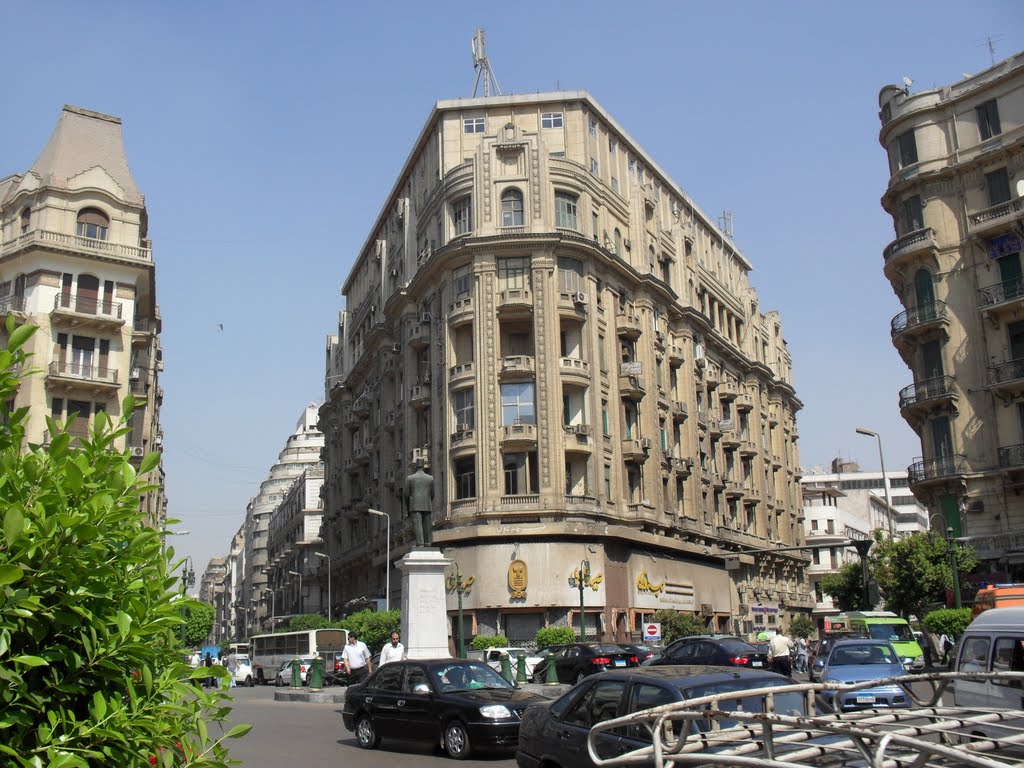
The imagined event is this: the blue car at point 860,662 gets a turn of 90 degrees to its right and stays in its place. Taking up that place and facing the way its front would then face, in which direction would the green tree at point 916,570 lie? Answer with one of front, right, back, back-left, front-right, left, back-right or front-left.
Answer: right

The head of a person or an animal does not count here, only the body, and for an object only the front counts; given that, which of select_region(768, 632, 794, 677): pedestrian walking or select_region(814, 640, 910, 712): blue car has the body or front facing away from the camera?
the pedestrian walking

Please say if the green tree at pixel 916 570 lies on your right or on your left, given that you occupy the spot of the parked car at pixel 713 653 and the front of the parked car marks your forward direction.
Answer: on your right

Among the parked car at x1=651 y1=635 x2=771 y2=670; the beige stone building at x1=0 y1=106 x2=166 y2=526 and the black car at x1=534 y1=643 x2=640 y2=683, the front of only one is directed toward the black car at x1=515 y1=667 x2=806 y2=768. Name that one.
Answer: the beige stone building

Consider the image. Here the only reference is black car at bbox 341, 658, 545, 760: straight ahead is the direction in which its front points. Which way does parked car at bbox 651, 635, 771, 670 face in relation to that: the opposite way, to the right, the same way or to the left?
the opposite way

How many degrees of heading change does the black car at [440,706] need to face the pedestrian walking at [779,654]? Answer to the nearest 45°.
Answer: approximately 90° to its left

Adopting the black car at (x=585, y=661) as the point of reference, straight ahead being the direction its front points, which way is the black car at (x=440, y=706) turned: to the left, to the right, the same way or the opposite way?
the opposite way

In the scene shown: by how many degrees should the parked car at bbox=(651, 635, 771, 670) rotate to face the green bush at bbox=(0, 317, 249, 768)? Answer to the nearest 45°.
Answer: approximately 135° to its left

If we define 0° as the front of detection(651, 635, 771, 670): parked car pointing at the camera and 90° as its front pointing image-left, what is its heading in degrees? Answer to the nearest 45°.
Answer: approximately 135°

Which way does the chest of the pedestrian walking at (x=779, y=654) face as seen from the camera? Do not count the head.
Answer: away from the camera

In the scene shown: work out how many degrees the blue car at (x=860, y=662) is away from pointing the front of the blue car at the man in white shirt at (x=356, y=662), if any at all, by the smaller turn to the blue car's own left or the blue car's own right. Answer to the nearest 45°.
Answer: approximately 90° to the blue car's own right

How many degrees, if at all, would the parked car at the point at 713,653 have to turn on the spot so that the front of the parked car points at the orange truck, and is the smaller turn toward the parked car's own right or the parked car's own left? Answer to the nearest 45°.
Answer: approximately 90° to the parked car's own right

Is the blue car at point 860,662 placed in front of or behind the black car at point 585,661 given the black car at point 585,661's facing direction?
behind

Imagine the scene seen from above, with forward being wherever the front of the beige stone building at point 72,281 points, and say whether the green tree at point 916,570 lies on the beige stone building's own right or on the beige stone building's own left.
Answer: on the beige stone building's own left

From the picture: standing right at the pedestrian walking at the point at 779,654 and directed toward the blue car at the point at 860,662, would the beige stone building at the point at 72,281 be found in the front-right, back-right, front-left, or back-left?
back-right
